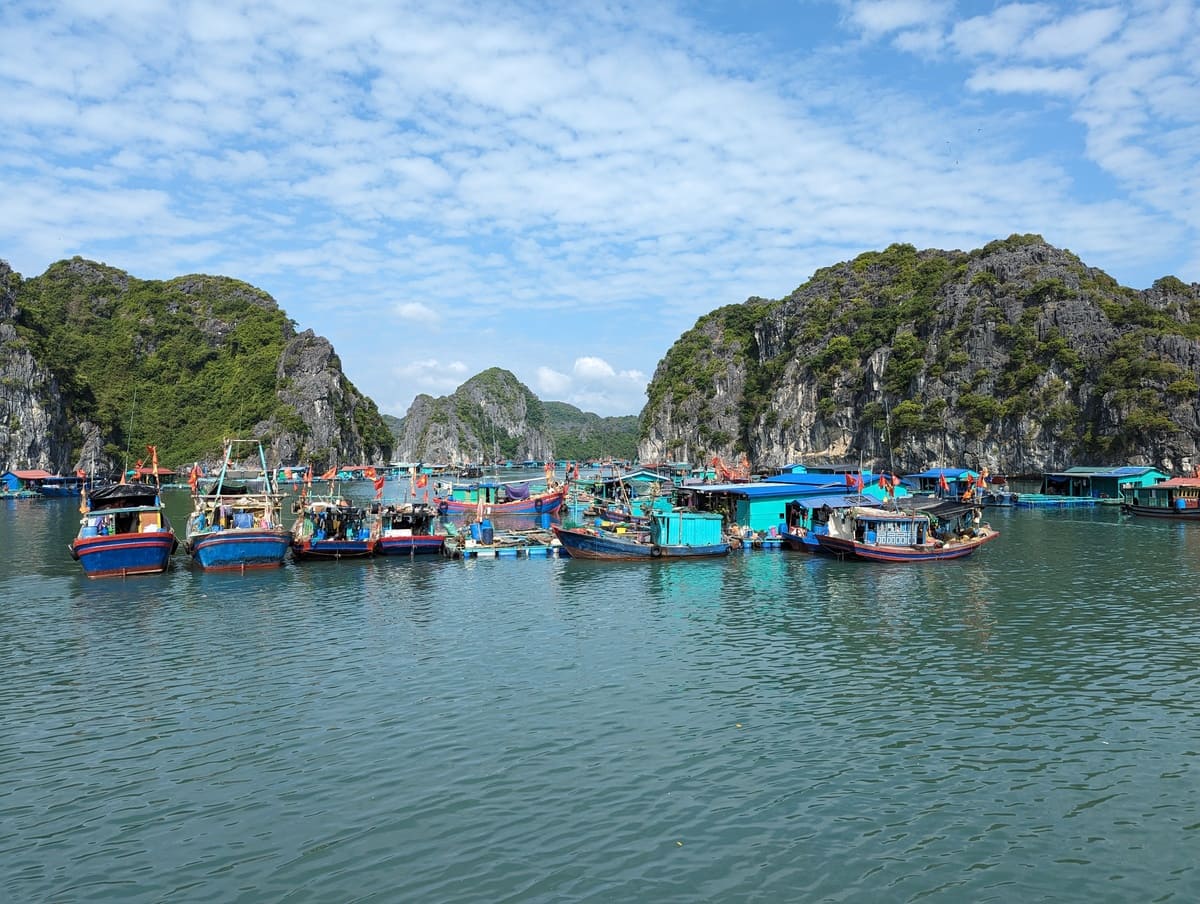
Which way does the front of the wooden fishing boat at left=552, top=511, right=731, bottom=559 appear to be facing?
to the viewer's left

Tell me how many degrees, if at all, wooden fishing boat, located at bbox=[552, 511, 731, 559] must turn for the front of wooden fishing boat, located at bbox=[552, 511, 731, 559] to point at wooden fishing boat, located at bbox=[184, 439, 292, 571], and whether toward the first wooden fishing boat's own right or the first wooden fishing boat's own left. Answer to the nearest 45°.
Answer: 0° — it already faces it

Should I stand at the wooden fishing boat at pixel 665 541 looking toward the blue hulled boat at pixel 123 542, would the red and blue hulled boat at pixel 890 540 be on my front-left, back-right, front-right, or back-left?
back-left

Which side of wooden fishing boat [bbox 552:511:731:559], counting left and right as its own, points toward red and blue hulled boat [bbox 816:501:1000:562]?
back

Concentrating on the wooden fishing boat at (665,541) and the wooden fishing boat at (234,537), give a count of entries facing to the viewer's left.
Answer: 1
